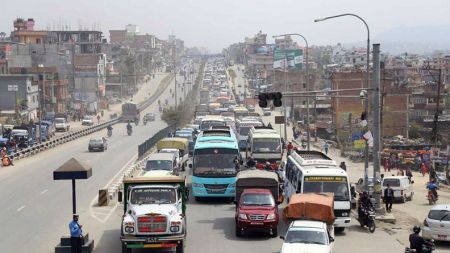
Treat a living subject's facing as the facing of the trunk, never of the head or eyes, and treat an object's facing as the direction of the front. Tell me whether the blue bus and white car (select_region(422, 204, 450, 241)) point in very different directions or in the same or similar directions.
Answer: very different directions

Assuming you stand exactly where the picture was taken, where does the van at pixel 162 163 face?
facing the viewer

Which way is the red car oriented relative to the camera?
toward the camera

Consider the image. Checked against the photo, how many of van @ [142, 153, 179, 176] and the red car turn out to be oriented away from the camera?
0

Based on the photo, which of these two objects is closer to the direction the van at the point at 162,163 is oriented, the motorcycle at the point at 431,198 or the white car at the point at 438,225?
the white car

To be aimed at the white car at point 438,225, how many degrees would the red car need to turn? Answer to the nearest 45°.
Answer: approximately 90° to its left

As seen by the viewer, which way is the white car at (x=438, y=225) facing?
away from the camera

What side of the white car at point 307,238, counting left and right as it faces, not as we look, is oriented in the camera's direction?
front

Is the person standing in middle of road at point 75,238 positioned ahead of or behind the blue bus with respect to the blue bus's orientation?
ahead

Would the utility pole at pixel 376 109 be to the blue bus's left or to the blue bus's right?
on its left
